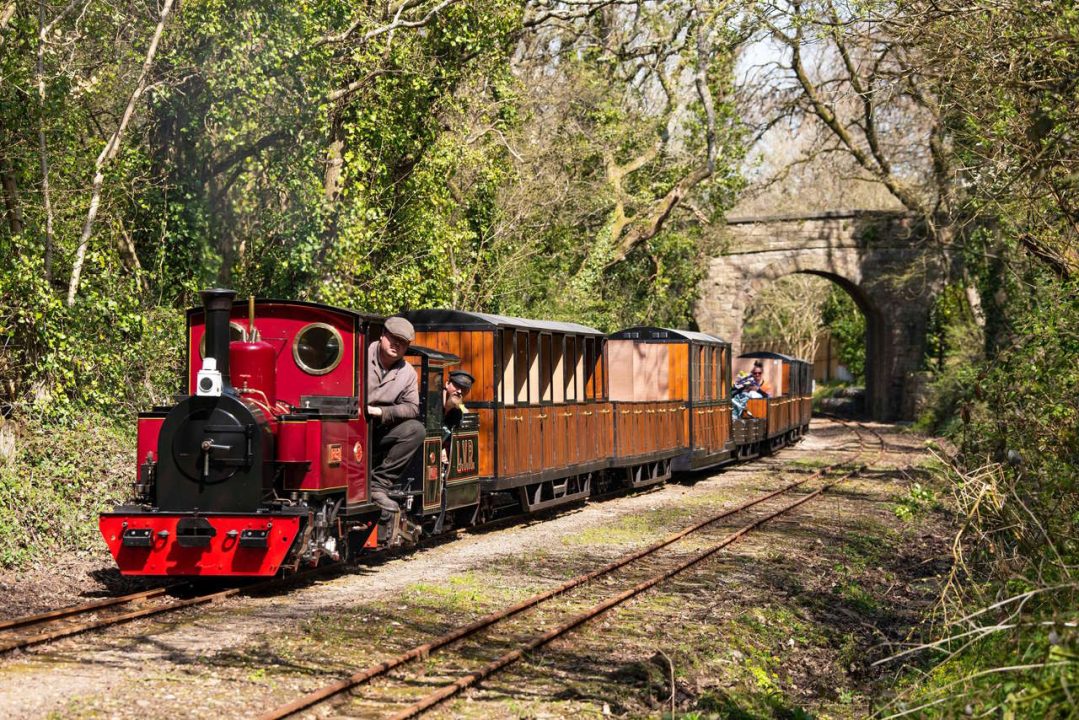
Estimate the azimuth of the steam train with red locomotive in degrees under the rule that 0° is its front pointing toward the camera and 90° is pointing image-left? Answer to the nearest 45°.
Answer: approximately 45°

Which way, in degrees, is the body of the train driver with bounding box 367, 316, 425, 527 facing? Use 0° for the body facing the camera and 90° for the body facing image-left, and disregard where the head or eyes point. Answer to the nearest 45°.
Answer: approximately 0°

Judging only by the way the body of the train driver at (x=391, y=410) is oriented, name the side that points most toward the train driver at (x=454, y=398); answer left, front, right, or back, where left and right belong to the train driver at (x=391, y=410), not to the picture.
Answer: back

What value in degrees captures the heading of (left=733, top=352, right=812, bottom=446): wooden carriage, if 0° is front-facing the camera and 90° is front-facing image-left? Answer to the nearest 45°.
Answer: approximately 45°

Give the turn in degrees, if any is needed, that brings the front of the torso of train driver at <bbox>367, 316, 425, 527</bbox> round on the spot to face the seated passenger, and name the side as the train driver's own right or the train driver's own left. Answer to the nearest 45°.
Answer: approximately 135° to the train driver's own left

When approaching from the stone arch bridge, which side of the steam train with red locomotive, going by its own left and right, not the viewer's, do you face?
back

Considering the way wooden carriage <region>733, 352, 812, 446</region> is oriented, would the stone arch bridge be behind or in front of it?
behind

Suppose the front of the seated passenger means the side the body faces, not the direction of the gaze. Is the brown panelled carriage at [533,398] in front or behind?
in front

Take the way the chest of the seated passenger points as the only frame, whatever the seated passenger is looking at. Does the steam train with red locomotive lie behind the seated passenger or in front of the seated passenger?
in front

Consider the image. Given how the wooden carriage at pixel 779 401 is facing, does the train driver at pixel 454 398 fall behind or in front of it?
in front

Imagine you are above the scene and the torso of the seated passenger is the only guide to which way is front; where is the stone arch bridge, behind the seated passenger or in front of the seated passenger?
behind
